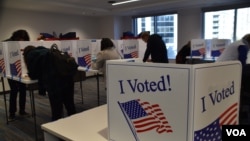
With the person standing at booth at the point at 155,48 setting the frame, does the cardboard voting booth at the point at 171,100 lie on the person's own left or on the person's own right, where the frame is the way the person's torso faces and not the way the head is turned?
on the person's own left

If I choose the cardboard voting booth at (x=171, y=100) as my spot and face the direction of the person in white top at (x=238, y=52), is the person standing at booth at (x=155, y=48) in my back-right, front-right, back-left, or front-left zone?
front-left

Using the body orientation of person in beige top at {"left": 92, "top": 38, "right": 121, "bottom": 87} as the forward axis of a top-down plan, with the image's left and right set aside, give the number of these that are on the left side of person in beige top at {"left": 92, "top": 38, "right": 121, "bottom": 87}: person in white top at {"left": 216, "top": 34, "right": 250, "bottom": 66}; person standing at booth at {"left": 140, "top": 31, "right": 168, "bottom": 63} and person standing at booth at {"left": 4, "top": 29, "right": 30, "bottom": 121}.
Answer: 1

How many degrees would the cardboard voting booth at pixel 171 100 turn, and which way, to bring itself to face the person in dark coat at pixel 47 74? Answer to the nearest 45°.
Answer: approximately 45° to its left

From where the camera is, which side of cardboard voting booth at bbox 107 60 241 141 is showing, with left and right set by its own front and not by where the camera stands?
back

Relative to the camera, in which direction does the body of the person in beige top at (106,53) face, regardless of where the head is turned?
away from the camera

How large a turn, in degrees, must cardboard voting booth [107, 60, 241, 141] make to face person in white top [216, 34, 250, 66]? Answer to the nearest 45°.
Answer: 0° — it already faces them

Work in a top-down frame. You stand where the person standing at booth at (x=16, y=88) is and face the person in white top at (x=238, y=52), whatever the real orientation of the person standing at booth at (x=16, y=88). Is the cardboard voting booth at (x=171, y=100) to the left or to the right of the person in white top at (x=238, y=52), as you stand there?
right

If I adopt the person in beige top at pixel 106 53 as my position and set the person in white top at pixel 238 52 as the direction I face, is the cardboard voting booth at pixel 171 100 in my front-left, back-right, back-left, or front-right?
front-right

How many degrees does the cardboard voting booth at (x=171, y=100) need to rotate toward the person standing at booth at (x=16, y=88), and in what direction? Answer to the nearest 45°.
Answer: approximately 45° to its left
